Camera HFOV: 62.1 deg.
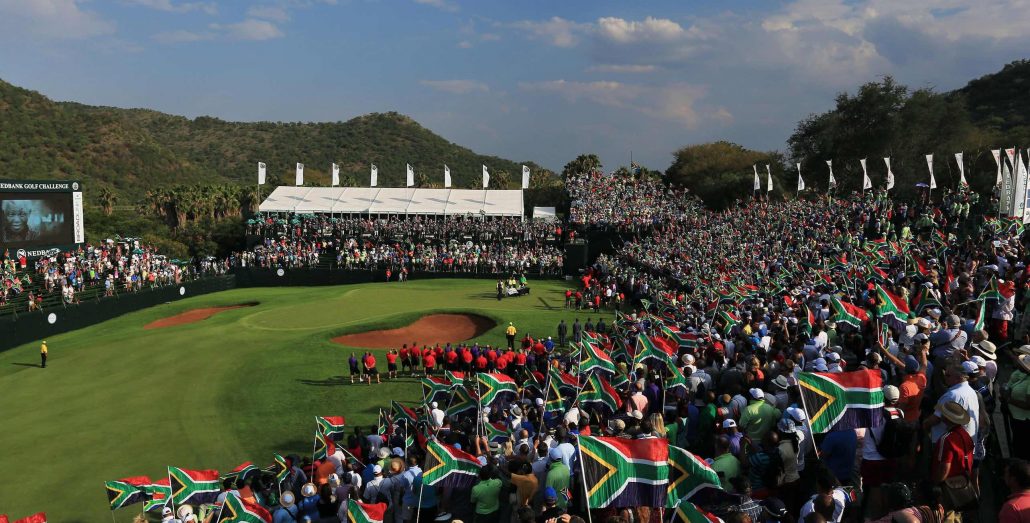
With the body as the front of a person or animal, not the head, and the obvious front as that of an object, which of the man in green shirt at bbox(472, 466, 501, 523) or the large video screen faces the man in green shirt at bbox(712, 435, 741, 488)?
the large video screen

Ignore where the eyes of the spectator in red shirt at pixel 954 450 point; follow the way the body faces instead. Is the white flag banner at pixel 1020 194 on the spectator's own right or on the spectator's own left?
on the spectator's own right

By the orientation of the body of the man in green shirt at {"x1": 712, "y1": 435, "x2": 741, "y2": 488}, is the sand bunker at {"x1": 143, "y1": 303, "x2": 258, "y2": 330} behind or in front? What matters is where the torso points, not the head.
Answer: in front

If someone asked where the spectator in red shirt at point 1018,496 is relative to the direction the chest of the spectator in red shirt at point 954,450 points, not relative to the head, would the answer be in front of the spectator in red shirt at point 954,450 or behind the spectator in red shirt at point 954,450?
behind

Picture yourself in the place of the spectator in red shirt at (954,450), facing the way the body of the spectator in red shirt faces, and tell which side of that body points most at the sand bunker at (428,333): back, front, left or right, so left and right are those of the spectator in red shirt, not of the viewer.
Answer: front

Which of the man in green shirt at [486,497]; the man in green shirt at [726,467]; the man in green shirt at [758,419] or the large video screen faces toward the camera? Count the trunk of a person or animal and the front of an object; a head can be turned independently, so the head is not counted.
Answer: the large video screen

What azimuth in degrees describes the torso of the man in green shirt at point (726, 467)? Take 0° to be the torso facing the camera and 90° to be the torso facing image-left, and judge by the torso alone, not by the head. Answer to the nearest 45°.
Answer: approximately 135°

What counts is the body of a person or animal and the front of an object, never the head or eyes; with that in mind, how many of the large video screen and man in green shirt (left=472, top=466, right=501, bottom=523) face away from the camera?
1

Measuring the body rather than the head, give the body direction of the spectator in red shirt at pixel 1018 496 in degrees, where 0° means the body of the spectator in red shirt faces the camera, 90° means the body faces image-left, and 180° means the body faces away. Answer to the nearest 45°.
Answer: approximately 135°

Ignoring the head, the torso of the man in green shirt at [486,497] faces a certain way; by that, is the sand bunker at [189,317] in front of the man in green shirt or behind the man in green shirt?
in front

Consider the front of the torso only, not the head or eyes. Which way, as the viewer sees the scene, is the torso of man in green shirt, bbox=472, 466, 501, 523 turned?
away from the camera

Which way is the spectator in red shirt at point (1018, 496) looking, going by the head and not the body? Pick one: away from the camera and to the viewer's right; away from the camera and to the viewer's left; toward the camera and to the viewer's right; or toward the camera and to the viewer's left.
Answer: away from the camera and to the viewer's left

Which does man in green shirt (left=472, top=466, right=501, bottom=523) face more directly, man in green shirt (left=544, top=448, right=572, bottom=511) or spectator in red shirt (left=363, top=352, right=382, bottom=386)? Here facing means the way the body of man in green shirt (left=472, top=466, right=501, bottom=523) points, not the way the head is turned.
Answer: the spectator in red shirt
